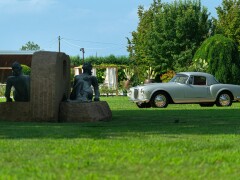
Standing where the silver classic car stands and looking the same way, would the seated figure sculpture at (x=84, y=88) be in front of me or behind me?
in front

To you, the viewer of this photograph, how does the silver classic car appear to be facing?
facing the viewer and to the left of the viewer

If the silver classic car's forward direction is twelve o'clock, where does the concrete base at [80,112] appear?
The concrete base is roughly at 11 o'clock from the silver classic car.

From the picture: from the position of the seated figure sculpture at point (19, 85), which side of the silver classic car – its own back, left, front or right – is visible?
front

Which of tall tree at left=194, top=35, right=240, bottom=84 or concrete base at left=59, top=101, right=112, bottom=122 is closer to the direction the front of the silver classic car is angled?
the concrete base

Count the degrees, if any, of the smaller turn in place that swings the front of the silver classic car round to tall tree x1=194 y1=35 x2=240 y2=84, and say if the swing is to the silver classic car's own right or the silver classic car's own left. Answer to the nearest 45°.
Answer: approximately 135° to the silver classic car's own right

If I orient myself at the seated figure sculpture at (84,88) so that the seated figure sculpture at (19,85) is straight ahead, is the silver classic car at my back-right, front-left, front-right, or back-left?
back-right
